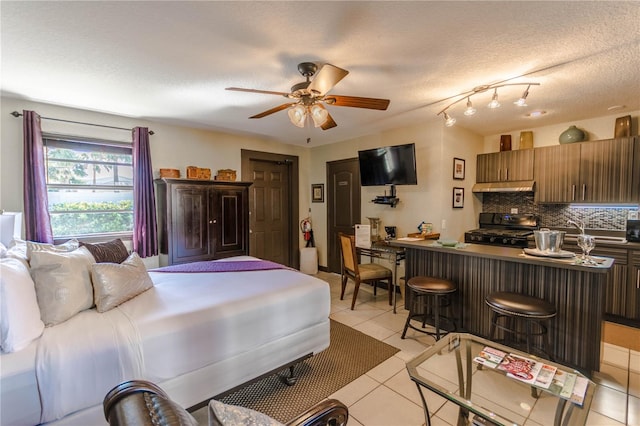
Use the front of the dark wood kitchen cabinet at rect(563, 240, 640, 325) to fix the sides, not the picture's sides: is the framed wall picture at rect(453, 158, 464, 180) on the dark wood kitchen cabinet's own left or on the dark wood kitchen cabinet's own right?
on the dark wood kitchen cabinet's own right

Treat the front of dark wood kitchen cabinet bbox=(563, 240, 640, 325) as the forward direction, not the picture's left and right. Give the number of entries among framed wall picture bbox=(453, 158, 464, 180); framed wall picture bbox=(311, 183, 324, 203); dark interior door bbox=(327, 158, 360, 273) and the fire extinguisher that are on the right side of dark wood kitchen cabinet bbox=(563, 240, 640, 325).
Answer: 4

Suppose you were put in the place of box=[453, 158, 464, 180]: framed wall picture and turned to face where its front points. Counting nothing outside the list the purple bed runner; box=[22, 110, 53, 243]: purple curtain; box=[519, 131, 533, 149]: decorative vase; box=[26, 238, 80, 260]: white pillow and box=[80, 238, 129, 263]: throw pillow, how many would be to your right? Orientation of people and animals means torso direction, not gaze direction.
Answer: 4

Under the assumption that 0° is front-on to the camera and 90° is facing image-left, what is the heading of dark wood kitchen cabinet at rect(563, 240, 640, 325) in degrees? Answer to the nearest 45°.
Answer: approximately 0°

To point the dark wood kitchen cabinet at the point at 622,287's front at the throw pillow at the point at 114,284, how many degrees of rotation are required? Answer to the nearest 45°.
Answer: approximately 45° to its right

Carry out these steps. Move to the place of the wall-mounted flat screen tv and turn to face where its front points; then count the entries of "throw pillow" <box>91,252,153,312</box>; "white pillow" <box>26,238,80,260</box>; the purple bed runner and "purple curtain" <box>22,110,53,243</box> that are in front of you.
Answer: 4

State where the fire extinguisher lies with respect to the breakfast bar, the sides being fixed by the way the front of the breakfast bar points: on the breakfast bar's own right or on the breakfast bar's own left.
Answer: on the breakfast bar's own right

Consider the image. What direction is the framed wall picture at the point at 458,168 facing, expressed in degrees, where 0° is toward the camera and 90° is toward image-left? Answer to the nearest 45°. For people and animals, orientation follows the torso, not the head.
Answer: approximately 315°

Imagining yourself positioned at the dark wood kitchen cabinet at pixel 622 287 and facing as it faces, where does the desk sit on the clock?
The desk is roughly at 2 o'clock from the dark wood kitchen cabinet.

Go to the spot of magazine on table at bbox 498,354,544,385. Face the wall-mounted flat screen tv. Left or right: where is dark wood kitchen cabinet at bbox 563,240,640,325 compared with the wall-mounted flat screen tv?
right

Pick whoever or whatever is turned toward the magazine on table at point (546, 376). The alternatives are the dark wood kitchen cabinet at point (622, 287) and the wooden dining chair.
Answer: the dark wood kitchen cabinet

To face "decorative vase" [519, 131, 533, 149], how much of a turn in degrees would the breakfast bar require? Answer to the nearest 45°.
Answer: approximately 135° to its right
